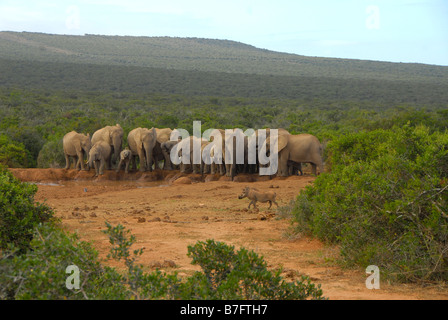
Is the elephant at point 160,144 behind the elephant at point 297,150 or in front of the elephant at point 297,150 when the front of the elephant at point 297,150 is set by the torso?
in front

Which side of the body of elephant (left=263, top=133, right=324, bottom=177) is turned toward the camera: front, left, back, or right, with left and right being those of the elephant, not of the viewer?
left

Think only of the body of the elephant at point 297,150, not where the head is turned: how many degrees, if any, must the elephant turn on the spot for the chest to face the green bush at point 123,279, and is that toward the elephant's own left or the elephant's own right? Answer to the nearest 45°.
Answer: approximately 90° to the elephant's own left

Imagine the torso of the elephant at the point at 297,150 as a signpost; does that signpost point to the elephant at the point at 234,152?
yes

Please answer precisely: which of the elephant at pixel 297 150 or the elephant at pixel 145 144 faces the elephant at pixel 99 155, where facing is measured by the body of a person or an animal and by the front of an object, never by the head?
the elephant at pixel 297 150
